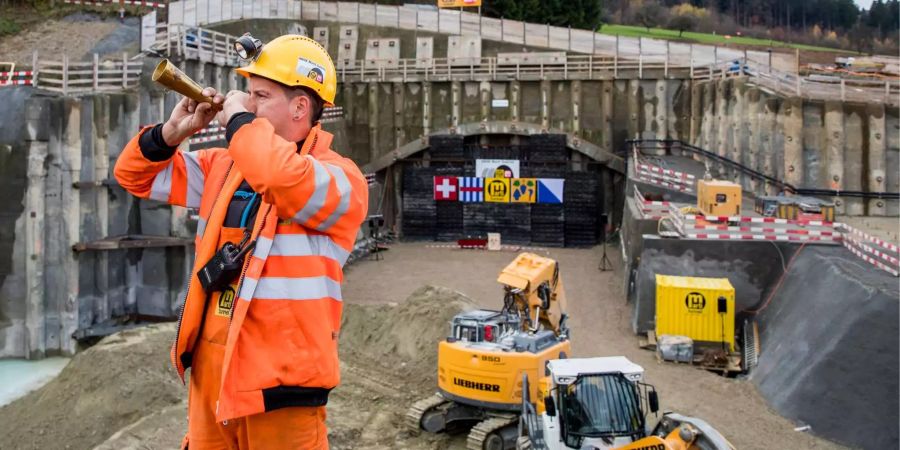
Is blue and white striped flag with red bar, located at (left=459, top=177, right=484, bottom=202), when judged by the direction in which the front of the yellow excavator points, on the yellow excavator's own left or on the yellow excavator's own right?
on the yellow excavator's own left

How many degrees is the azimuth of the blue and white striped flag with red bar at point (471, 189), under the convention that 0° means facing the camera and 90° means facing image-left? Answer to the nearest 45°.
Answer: approximately 0°

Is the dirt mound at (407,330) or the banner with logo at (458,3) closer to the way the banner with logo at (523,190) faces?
the dirt mound

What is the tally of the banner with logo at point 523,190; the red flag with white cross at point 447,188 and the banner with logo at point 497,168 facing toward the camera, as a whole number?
3

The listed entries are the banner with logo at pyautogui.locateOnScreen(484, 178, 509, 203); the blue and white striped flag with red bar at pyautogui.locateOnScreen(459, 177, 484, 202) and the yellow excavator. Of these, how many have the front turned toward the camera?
2

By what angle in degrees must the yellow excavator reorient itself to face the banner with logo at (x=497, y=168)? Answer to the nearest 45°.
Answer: approximately 45° to its left

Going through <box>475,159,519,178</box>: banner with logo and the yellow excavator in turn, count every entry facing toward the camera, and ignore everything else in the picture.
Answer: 1

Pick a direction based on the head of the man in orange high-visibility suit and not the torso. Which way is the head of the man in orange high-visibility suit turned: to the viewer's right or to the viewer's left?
to the viewer's left

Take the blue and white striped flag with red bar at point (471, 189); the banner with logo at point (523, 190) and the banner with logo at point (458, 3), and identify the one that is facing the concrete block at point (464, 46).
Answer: the banner with logo at point (458, 3)

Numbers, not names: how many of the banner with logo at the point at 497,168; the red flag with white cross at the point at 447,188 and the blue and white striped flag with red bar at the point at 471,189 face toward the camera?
3
